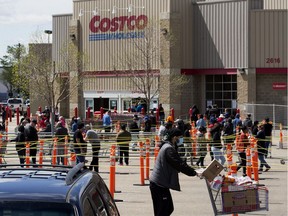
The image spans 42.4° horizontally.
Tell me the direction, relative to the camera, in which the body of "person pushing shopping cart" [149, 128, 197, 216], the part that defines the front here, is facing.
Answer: to the viewer's right

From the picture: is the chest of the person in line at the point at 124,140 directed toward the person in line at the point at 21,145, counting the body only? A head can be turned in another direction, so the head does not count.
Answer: no

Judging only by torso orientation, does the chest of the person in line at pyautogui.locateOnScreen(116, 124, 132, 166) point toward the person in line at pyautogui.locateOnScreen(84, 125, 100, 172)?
no

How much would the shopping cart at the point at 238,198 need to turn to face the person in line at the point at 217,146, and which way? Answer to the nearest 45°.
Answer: approximately 90° to its left

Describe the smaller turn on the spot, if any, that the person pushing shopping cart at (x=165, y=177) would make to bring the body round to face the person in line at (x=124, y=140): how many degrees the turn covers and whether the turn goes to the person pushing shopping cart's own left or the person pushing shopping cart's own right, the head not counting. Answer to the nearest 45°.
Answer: approximately 90° to the person pushing shopping cart's own left

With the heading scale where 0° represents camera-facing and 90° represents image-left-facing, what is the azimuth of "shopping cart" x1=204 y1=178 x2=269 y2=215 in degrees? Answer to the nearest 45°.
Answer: approximately 270°

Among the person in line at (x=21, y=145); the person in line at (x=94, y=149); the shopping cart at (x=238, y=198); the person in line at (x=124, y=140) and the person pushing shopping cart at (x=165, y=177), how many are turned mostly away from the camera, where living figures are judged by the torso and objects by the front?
1
